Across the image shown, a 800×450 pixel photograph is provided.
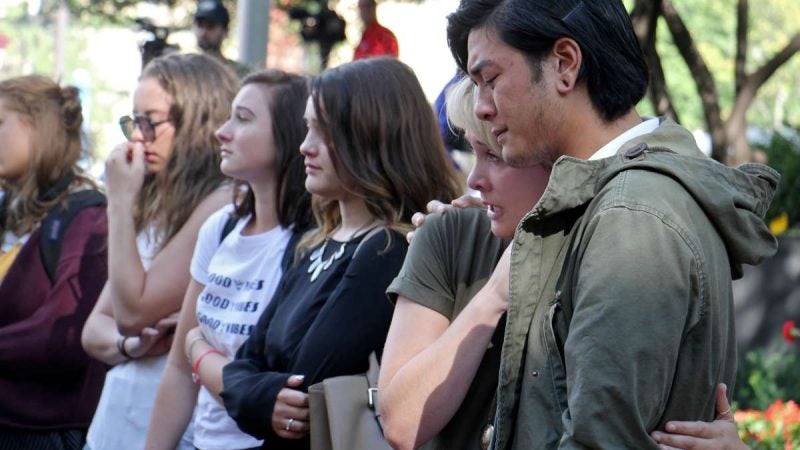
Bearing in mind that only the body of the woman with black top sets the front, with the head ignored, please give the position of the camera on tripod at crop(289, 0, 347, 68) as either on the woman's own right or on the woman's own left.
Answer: on the woman's own right

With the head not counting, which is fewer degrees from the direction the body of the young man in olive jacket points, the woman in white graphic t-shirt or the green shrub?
the woman in white graphic t-shirt

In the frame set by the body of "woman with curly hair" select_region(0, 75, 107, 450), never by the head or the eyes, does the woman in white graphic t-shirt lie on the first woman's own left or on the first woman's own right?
on the first woman's own left

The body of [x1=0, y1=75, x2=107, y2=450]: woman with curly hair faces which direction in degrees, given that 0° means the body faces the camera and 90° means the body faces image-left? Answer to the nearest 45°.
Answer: approximately 45°

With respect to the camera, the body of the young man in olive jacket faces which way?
to the viewer's left

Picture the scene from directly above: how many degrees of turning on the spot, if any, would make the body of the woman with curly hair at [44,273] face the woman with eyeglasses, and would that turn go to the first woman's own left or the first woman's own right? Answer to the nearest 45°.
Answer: approximately 90° to the first woman's own left

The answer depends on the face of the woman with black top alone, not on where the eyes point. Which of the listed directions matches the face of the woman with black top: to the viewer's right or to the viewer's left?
to the viewer's left

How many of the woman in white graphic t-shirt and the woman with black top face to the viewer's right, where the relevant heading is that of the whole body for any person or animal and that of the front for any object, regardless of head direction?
0

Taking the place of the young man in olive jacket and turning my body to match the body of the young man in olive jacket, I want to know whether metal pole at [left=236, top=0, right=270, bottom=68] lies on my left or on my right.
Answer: on my right

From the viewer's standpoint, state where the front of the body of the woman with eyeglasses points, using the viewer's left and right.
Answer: facing the viewer and to the left of the viewer
